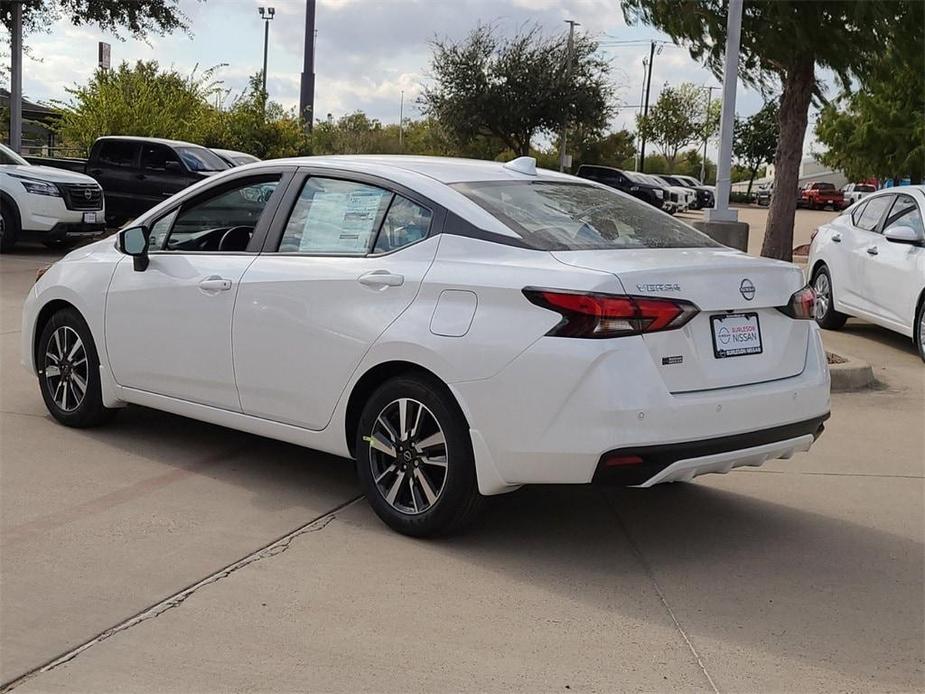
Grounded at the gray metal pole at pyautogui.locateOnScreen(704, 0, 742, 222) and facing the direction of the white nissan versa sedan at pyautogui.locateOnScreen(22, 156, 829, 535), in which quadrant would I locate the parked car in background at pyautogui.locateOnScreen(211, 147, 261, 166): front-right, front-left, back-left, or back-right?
back-right

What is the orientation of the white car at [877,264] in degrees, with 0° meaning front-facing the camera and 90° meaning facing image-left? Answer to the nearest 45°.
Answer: approximately 315°

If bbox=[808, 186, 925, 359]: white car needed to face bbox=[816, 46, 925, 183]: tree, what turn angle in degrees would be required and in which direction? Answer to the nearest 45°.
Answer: approximately 135° to its left

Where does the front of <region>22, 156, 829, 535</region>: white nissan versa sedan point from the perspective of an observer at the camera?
facing away from the viewer and to the left of the viewer

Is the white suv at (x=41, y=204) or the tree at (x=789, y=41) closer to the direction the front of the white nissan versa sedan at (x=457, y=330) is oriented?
the white suv

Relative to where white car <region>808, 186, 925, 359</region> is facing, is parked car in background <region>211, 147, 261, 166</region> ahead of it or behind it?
behind

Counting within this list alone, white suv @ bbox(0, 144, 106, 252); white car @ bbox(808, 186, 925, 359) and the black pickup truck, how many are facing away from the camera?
0

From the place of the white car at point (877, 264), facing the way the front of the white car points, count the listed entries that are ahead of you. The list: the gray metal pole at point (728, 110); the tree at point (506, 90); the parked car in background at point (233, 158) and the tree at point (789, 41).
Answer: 0

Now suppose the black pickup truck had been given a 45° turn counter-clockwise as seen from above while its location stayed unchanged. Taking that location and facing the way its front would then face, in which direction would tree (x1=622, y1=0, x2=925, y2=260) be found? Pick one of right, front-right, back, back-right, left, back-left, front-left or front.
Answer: front-right

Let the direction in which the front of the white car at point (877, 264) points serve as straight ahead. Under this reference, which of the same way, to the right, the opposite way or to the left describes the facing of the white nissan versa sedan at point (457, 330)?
the opposite way

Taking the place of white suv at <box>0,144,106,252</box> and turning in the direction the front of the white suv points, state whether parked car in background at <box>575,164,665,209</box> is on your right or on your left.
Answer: on your left

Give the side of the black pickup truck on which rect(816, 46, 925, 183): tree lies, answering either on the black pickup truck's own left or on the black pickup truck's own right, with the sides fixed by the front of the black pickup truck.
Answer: on the black pickup truck's own left

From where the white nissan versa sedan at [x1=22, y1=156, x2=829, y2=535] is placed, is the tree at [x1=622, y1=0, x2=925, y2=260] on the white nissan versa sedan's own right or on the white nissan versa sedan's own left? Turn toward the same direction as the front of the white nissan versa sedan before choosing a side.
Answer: on the white nissan versa sedan's own right

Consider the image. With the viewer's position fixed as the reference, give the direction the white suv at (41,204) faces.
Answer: facing the viewer and to the right of the viewer
